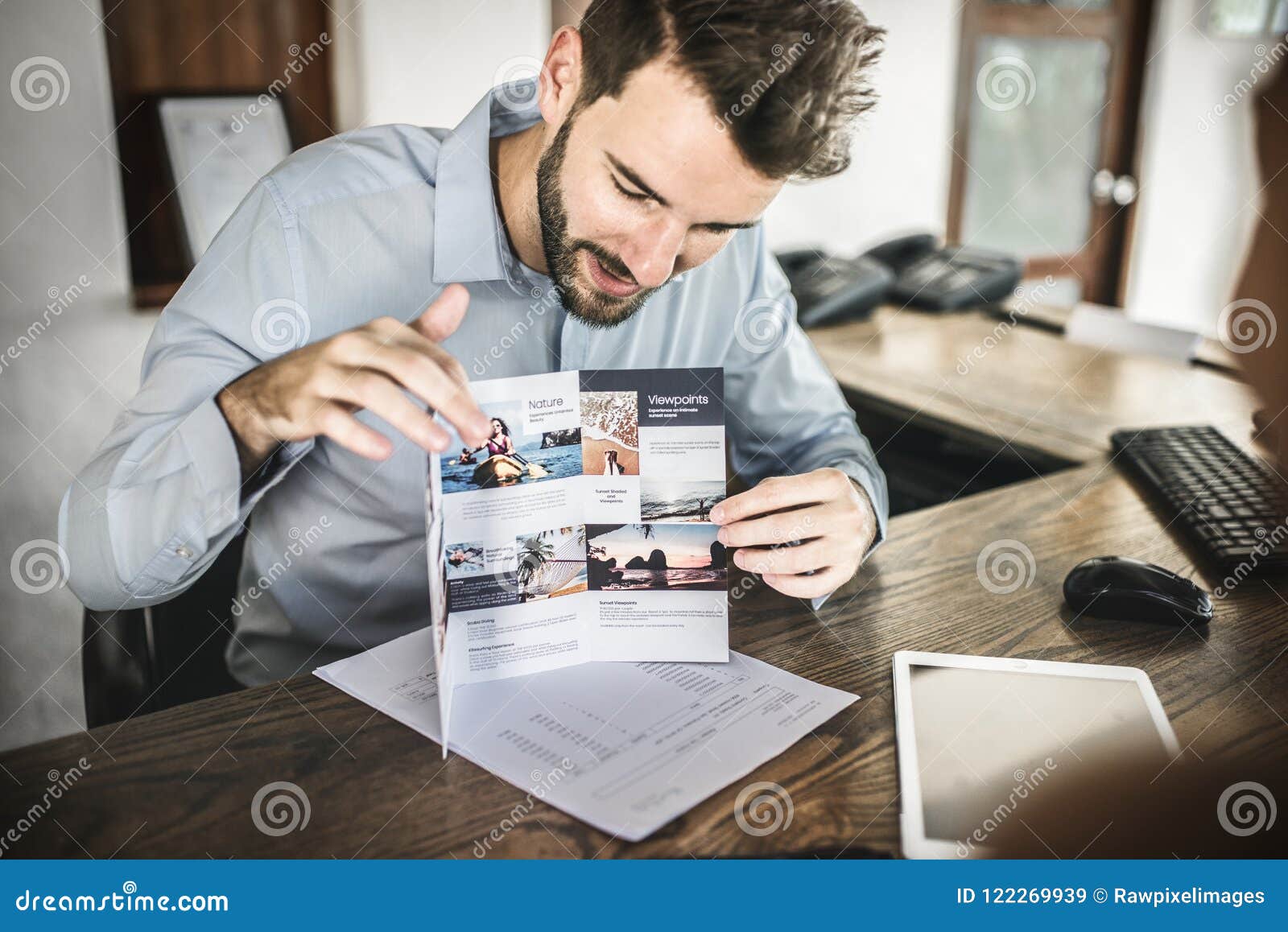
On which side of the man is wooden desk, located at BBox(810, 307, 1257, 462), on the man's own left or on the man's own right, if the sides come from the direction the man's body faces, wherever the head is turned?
on the man's own left

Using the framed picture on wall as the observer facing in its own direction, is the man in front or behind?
in front

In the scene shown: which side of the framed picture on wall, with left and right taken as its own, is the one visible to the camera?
front

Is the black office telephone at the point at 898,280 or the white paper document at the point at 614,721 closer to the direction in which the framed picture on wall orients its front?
the white paper document

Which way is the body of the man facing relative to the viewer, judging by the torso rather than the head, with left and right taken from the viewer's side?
facing the viewer and to the right of the viewer

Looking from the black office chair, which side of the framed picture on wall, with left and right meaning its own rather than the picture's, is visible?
front
